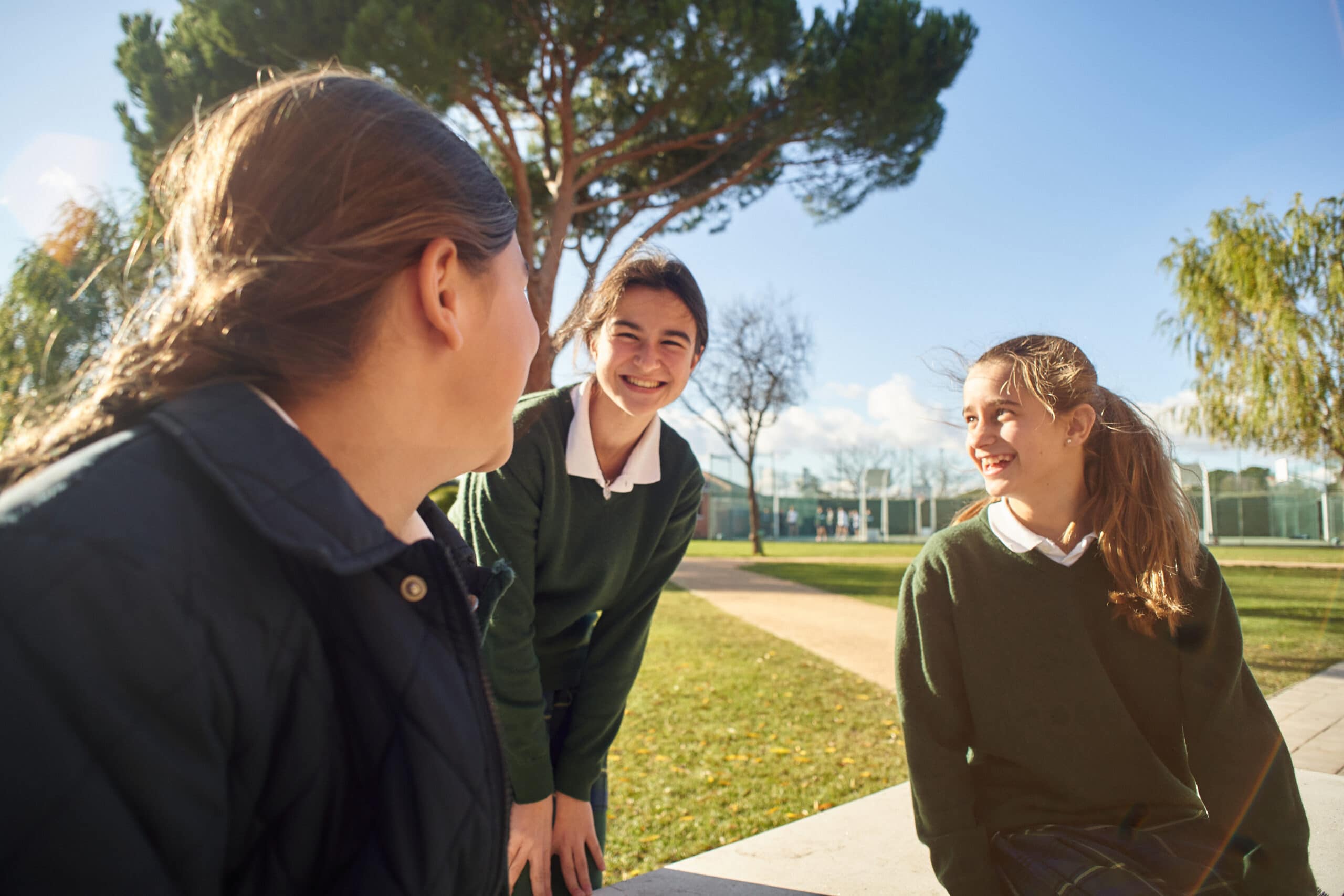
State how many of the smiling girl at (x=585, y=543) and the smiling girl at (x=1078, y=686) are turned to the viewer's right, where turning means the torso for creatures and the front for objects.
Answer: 0

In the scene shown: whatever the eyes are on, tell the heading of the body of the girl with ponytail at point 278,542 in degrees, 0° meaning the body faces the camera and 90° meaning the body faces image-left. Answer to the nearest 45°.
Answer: approximately 270°

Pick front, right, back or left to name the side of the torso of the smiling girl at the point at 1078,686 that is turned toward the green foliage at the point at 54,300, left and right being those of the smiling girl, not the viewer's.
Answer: right

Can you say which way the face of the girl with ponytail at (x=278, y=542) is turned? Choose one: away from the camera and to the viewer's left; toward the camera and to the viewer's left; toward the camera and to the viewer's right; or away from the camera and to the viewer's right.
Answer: away from the camera and to the viewer's right

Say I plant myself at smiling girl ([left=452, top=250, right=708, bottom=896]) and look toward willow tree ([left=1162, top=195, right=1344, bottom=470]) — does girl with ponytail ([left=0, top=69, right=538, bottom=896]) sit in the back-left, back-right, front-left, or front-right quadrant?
back-right

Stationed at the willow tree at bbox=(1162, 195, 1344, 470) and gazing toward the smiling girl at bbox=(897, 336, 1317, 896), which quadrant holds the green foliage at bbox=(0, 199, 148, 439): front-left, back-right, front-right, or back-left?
front-right

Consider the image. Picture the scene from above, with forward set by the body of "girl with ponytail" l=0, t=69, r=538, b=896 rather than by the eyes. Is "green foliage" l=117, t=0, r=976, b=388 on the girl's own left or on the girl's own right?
on the girl's own left

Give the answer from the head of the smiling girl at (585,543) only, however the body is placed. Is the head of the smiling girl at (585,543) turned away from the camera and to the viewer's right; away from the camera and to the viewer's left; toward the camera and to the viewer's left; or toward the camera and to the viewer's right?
toward the camera and to the viewer's left

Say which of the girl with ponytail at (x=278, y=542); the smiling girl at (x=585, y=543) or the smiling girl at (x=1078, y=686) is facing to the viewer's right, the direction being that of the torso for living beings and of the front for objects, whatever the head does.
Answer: the girl with ponytail

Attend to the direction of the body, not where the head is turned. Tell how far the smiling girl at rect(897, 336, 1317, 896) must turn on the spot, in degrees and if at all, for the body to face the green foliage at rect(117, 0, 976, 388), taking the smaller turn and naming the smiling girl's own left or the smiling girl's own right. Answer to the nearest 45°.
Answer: approximately 135° to the smiling girl's own right

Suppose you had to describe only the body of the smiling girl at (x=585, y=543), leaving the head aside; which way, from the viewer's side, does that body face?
toward the camera

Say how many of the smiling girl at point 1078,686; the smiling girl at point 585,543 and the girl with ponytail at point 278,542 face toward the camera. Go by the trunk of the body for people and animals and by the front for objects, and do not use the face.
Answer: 2

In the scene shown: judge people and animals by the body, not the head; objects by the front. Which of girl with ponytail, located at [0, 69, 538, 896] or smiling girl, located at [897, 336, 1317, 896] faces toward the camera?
the smiling girl

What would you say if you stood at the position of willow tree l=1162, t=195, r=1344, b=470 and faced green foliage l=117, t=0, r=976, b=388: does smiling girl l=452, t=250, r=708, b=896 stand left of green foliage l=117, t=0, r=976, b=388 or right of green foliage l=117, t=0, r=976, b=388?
left
